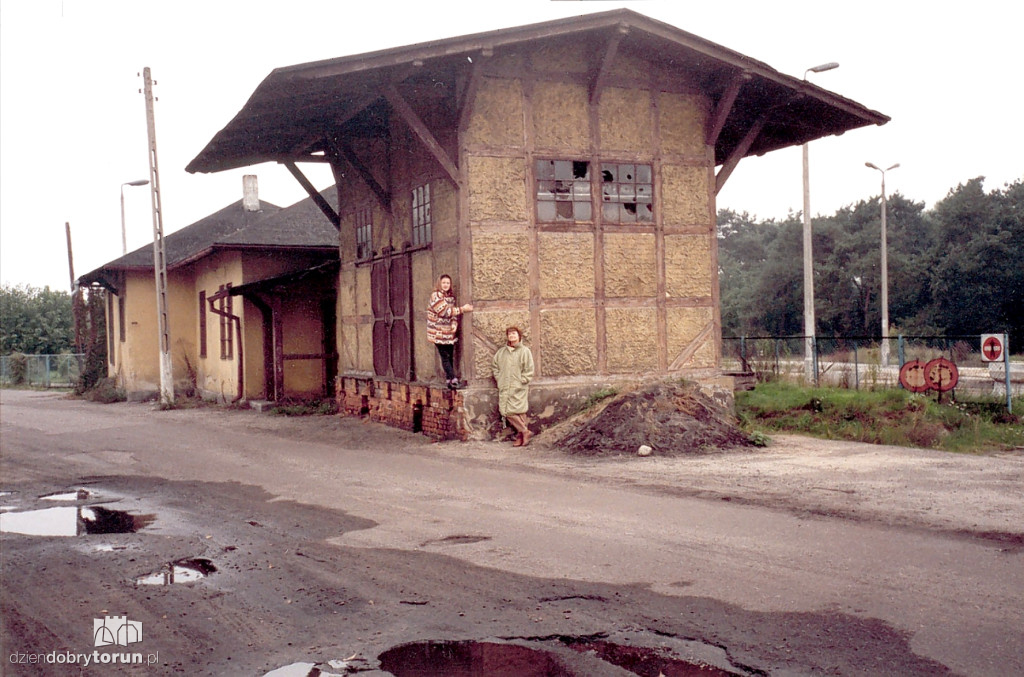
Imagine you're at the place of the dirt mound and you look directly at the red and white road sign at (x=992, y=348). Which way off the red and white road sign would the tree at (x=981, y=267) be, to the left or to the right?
left

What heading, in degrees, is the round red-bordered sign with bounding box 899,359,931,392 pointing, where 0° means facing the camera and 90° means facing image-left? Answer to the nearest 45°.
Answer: approximately 0°

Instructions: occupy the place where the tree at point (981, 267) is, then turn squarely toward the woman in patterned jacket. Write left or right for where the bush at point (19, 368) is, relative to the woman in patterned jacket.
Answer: right

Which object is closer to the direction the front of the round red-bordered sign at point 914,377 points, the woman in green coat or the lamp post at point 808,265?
the woman in green coat

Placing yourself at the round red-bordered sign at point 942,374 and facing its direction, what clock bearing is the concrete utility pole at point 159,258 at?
The concrete utility pole is roughly at 3 o'clock from the round red-bordered sign.

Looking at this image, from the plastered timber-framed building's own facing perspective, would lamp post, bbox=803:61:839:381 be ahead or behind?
behind

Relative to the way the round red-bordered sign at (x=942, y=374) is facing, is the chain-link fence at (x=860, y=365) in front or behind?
behind

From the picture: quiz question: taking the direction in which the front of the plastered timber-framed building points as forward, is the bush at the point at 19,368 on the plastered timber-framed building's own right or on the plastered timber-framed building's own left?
on the plastered timber-framed building's own right

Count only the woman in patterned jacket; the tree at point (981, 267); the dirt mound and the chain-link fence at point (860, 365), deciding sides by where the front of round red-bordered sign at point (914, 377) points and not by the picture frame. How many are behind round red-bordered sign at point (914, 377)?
2

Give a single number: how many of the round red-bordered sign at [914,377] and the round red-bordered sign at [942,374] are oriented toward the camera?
2
